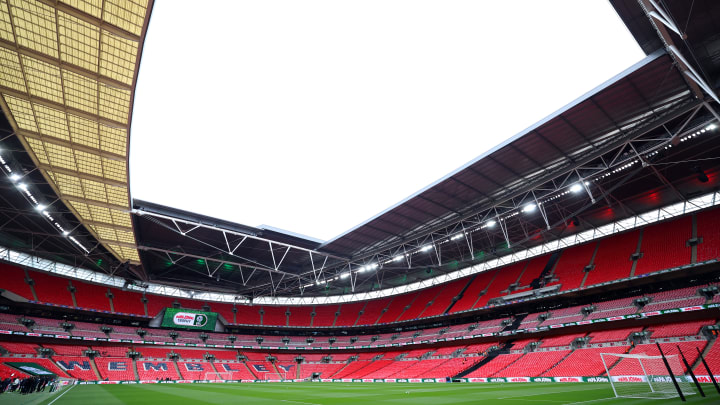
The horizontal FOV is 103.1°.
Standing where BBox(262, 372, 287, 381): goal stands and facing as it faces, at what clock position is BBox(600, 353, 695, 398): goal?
BBox(600, 353, 695, 398): goal is roughly at 11 o'clock from BBox(262, 372, 287, 381): goal.

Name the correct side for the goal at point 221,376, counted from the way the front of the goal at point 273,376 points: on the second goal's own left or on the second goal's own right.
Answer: on the second goal's own right

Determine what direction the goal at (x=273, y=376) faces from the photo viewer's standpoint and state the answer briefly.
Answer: facing the viewer
